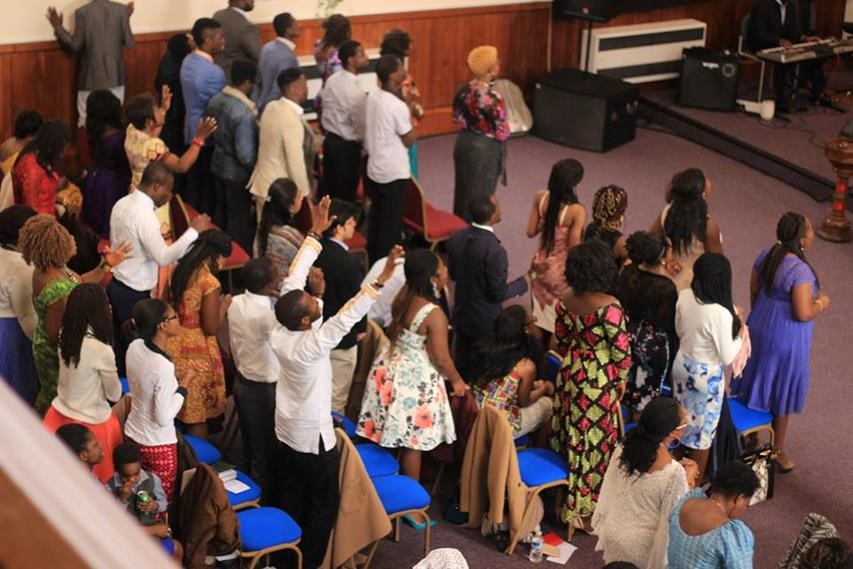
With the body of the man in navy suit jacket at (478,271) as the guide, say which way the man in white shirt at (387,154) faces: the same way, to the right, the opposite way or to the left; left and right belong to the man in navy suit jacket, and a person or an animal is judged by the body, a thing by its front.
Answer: the same way

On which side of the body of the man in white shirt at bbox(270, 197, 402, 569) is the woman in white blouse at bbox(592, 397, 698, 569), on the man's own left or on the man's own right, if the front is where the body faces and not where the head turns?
on the man's own right

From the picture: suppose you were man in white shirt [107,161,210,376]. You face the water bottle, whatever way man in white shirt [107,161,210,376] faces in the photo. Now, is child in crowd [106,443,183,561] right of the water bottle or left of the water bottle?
right

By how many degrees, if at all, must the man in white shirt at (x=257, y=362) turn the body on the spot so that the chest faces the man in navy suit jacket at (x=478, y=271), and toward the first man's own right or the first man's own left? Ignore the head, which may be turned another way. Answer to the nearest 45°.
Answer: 0° — they already face them

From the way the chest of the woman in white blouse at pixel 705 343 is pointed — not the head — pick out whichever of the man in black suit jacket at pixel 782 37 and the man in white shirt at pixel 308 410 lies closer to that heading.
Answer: the man in black suit jacket

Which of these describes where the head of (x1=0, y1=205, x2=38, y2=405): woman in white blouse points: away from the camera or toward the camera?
away from the camera

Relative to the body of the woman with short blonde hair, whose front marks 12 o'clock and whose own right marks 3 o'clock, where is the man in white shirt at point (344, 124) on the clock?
The man in white shirt is roughly at 8 o'clock from the woman with short blonde hair.

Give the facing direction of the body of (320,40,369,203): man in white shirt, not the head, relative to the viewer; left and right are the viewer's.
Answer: facing away from the viewer and to the right of the viewer

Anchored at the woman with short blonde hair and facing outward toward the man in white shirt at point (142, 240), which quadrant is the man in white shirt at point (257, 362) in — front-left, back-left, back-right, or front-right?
front-left

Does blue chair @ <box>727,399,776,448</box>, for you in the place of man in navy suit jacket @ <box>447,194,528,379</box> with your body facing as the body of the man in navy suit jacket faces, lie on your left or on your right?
on your right

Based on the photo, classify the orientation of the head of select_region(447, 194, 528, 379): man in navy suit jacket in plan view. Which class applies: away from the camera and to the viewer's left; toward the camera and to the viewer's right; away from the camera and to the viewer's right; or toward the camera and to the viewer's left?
away from the camera and to the viewer's right

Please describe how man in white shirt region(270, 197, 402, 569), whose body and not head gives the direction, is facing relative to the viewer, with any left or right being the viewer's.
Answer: facing away from the viewer and to the right of the viewer

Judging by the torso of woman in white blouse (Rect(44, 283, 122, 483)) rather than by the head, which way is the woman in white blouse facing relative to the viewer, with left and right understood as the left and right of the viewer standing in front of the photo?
facing away from the viewer and to the right of the viewer
